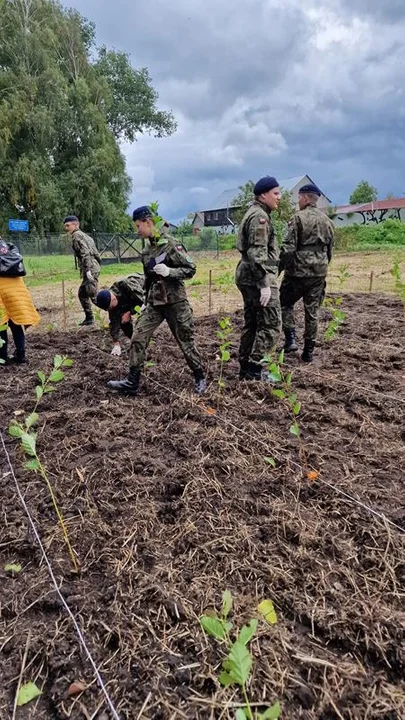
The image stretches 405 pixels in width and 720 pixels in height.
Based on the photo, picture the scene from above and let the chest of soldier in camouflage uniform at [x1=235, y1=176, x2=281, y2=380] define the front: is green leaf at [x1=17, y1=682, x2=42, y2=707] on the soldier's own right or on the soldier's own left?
on the soldier's own right

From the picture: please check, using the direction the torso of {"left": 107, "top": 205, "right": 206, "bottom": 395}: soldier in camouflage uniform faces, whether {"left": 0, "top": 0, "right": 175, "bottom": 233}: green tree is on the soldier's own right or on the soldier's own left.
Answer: on the soldier's own right

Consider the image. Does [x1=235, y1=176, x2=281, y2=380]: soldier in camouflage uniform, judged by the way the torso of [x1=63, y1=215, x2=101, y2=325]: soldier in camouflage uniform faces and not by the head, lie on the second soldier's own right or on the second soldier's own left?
on the second soldier's own left

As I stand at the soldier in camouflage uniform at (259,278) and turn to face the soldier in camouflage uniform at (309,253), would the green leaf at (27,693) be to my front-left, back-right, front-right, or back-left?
back-right

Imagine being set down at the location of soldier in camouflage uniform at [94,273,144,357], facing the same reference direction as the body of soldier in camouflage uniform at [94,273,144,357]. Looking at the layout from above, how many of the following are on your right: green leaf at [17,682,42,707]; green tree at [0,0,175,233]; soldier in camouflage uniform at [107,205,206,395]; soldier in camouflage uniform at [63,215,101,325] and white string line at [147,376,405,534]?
2

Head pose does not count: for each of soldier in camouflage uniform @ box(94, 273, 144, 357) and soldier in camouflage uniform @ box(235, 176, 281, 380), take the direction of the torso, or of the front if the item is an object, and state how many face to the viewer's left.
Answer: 1

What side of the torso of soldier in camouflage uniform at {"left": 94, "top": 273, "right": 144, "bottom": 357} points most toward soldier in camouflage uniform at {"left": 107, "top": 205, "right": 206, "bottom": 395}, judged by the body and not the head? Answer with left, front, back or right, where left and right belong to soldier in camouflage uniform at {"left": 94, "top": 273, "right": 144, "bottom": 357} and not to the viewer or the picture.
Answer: left

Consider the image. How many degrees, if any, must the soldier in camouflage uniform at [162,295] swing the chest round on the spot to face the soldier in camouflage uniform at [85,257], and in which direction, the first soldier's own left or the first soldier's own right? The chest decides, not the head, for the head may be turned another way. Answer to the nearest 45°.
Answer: approximately 135° to the first soldier's own right

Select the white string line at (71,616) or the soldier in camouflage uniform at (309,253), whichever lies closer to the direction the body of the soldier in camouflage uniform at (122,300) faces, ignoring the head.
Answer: the white string line

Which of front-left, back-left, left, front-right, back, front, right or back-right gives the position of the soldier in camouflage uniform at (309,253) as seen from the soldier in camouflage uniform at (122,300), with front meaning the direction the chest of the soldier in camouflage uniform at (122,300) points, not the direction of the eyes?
back
